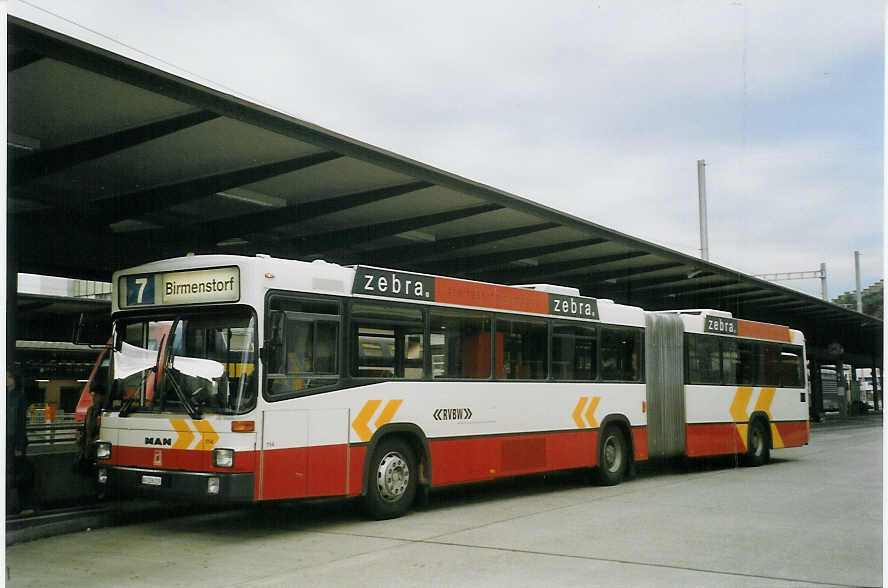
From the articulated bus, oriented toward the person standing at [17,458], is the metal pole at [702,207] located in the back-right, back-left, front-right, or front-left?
back-right

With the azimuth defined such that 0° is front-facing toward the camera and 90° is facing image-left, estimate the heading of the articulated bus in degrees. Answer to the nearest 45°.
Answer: approximately 45°

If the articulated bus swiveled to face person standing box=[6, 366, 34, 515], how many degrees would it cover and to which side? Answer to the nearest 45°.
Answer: approximately 45° to its right

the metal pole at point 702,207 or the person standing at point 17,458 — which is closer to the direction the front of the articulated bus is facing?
the person standing
